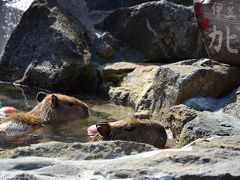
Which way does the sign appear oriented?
toward the camera

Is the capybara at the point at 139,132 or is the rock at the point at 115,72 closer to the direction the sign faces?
the capybara

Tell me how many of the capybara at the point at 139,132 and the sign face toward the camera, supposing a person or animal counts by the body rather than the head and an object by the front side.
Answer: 1

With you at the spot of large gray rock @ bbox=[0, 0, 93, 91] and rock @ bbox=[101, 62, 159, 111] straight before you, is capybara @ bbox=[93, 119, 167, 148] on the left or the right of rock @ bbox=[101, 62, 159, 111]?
right

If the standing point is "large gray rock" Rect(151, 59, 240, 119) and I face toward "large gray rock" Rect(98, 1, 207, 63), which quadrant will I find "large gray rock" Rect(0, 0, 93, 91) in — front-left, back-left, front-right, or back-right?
front-left

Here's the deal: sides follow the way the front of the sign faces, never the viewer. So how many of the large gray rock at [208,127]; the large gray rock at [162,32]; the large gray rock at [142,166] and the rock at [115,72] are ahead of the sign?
2

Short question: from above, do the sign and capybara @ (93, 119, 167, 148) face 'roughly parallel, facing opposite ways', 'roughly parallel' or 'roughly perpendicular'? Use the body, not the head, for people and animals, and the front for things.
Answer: roughly perpendicular
